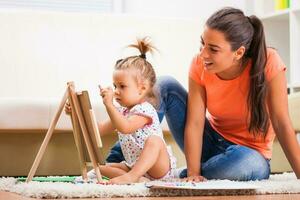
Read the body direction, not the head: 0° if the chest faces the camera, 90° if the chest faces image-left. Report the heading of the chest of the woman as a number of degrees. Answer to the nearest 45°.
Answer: approximately 45°

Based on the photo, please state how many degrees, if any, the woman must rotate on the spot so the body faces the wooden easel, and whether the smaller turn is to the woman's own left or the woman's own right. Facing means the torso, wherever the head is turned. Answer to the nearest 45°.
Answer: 0° — they already face it
